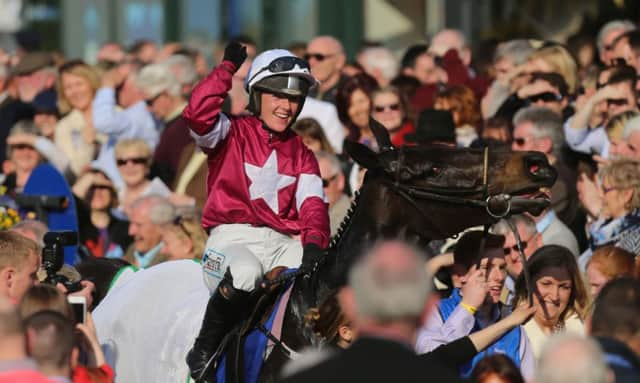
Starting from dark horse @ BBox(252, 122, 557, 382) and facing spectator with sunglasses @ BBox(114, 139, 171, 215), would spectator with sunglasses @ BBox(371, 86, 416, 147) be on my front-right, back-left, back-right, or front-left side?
front-right

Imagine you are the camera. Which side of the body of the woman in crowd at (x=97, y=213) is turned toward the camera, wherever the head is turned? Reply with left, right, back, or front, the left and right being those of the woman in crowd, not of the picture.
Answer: front

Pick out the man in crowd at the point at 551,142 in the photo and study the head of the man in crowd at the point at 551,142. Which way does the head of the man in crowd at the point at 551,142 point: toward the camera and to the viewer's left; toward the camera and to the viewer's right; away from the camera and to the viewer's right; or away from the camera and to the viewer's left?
toward the camera and to the viewer's left

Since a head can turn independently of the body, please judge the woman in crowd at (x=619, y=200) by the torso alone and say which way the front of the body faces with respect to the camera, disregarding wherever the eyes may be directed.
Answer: to the viewer's left

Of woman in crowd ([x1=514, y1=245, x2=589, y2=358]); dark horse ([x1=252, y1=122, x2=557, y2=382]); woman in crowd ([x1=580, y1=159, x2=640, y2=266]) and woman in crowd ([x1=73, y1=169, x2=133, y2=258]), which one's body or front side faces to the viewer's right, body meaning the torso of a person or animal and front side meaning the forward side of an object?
the dark horse

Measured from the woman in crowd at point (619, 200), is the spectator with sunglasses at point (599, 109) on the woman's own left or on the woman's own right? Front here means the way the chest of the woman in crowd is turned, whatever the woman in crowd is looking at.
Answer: on the woman's own right

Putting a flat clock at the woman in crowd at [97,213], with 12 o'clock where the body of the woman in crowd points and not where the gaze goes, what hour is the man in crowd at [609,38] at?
The man in crowd is roughly at 9 o'clock from the woman in crowd.

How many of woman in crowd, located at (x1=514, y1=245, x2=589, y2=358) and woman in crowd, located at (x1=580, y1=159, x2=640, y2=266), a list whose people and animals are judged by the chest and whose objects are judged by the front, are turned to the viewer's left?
1

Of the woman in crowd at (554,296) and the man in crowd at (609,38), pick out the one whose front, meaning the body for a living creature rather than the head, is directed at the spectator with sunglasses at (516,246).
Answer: the man in crowd

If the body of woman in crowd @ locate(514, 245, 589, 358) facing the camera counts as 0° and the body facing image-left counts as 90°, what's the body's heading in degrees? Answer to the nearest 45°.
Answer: approximately 0°

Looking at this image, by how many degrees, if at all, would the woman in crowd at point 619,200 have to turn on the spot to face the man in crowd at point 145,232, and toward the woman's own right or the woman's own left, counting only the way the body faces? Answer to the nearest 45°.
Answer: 0° — they already face them

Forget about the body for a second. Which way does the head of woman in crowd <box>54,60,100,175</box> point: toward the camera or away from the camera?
toward the camera

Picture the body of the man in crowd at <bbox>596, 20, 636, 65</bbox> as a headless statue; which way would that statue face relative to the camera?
toward the camera

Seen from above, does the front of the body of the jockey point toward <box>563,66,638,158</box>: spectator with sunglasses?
no

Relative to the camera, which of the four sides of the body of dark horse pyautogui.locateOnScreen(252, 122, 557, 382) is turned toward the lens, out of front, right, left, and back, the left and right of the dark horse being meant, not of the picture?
right

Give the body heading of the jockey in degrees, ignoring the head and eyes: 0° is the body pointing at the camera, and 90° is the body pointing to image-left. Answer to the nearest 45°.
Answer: approximately 315°

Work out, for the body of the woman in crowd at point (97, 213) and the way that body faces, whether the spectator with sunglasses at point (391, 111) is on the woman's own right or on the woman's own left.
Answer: on the woman's own left

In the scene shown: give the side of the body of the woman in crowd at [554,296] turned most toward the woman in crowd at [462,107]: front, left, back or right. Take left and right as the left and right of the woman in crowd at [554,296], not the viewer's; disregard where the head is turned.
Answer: back

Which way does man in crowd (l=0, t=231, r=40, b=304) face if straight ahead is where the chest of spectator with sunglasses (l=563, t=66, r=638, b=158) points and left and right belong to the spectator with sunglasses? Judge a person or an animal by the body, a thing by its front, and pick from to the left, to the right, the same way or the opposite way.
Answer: to the left
